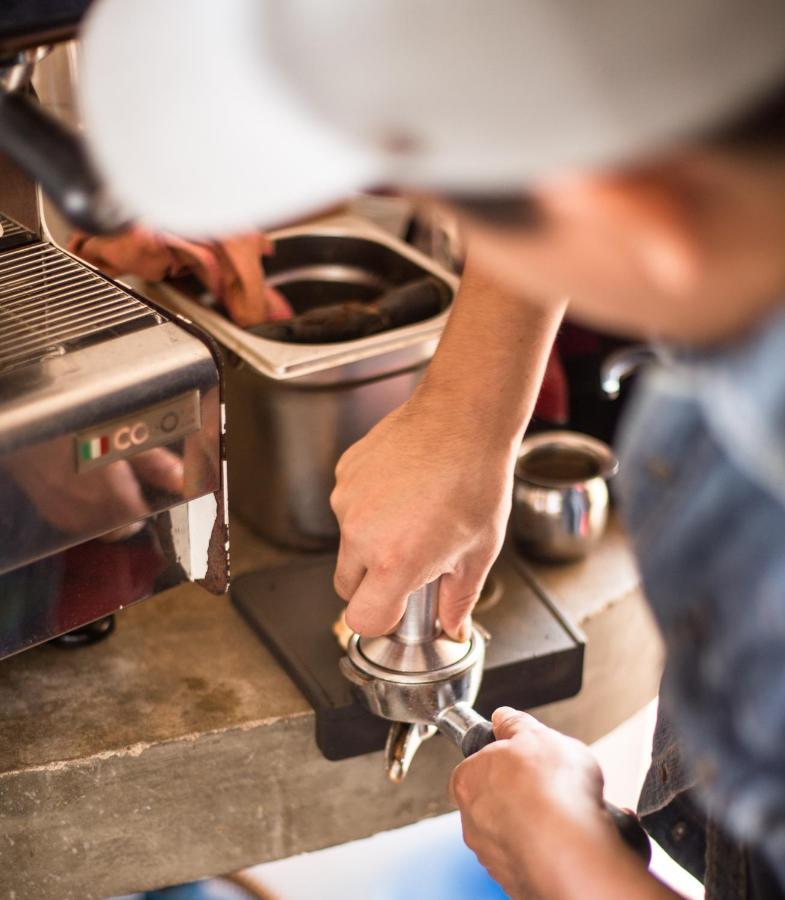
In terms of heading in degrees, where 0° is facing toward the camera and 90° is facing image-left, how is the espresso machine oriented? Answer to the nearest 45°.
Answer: approximately 315°
